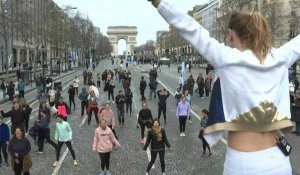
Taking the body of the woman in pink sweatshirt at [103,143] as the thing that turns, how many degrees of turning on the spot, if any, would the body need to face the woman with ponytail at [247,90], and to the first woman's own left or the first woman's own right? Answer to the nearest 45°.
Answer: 0° — they already face them

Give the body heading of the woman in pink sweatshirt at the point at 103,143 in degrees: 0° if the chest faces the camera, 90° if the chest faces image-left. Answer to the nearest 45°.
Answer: approximately 0°

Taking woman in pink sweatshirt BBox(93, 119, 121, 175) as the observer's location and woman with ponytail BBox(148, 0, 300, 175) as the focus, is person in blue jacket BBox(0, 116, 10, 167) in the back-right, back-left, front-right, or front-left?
back-right

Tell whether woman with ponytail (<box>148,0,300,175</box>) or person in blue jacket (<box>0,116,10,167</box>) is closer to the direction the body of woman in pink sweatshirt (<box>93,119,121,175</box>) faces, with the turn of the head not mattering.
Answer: the woman with ponytail

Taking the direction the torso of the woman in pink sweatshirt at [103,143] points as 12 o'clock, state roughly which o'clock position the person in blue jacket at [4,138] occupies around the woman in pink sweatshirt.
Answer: The person in blue jacket is roughly at 4 o'clock from the woman in pink sweatshirt.
